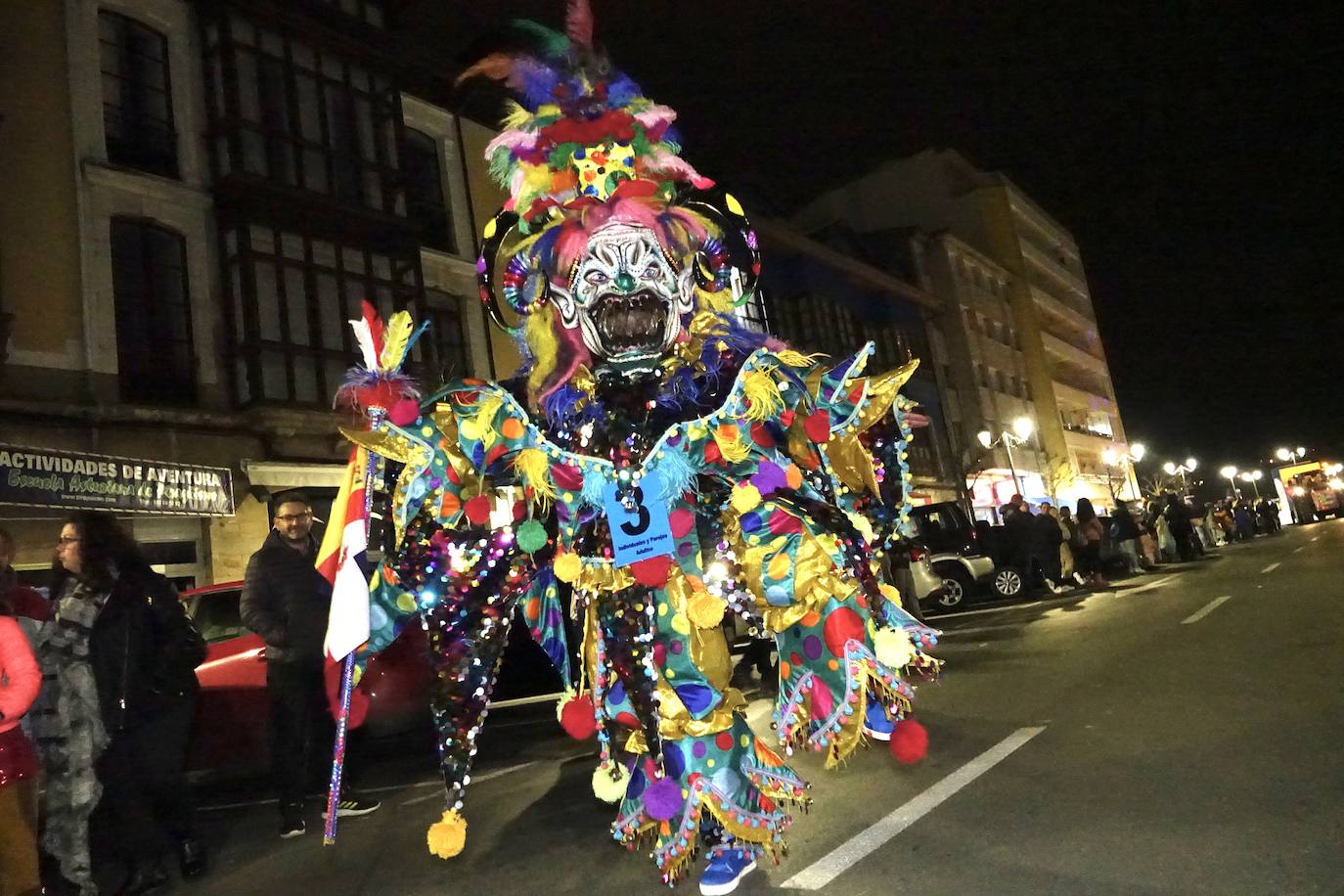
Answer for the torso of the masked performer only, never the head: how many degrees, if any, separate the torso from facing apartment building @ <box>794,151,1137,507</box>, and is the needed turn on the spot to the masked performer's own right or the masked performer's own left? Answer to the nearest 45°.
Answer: approximately 135° to the masked performer's own left

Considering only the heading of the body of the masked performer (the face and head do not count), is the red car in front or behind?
behind

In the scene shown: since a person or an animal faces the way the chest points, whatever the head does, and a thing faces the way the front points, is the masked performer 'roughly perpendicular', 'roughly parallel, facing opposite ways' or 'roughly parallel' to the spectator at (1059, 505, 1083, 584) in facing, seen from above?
roughly perpendicular
